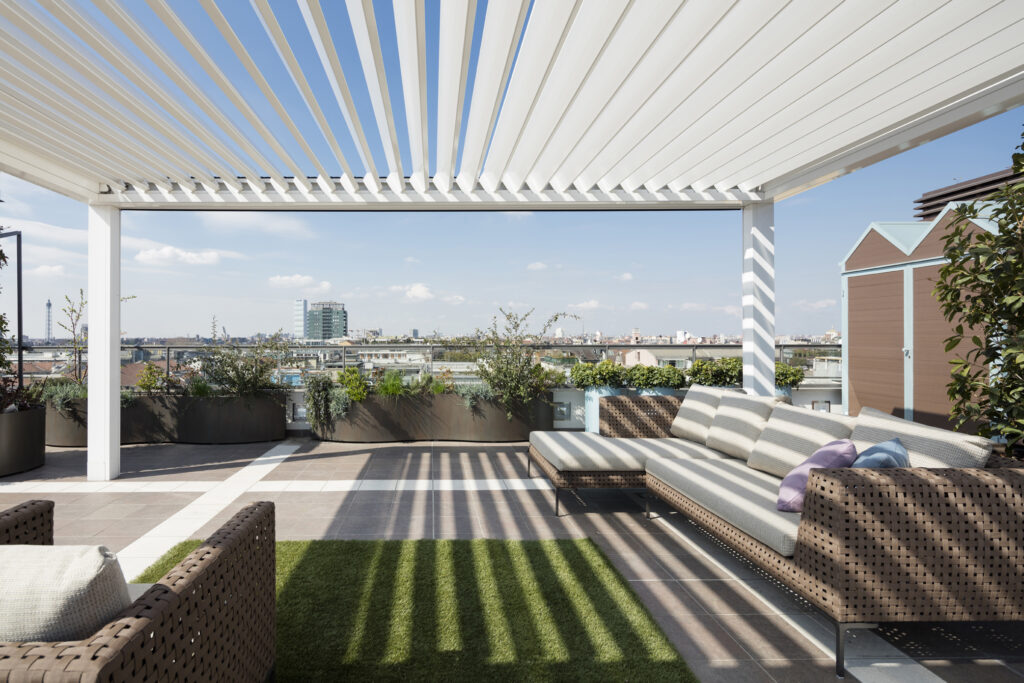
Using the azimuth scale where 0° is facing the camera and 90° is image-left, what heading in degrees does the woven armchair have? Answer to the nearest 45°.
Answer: approximately 225°

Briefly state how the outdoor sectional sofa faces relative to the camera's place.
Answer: facing the viewer and to the left of the viewer

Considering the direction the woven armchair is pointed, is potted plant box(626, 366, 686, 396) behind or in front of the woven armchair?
in front

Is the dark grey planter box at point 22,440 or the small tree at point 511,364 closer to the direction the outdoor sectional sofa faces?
the dark grey planter box

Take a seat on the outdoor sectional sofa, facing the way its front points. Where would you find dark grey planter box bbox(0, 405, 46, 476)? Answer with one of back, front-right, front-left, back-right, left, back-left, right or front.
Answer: front-right

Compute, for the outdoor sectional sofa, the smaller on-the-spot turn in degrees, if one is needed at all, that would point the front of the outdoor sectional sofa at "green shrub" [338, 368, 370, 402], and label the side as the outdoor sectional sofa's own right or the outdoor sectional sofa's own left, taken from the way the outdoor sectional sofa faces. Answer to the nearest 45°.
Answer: approximately 90° to the outdoor sectional sofa's own right

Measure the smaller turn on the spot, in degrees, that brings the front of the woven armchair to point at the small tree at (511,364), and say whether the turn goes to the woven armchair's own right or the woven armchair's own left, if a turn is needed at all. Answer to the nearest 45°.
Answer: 0° — it already faces it

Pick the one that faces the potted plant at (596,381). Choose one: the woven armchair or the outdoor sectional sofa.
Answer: the woven armchair

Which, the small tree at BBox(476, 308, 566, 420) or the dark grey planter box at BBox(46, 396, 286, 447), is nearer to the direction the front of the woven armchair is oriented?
the small tree

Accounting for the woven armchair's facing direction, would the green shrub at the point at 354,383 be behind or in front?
in front

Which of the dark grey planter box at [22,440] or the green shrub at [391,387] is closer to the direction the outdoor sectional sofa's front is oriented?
the dark grey planter box

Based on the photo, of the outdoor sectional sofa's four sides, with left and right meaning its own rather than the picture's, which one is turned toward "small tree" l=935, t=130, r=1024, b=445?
back
